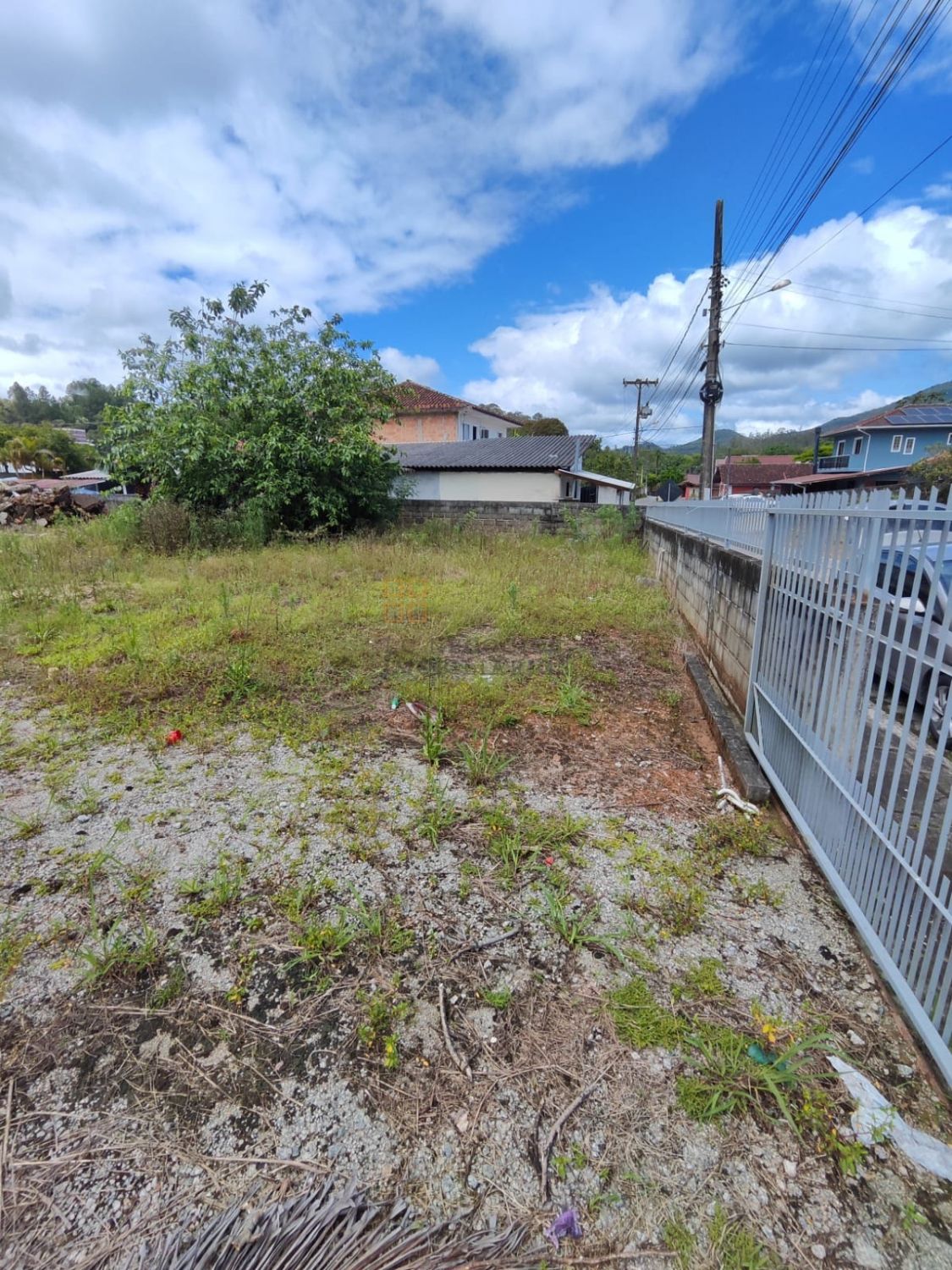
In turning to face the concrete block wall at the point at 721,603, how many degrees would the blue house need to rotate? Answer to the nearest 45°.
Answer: approximately 45° to its left

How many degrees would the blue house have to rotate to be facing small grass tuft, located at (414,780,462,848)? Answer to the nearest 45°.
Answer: approximately 45° to its left

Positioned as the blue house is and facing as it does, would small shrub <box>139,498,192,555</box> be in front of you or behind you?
in front

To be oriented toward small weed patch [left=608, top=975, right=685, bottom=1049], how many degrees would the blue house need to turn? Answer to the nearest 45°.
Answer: approximately 45° to its left

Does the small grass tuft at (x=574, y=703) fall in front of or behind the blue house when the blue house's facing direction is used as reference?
in front

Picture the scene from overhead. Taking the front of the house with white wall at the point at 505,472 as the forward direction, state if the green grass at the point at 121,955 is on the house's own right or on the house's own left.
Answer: on the house's own right

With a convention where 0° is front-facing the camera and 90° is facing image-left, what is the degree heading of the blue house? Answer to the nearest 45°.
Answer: approximately 45°

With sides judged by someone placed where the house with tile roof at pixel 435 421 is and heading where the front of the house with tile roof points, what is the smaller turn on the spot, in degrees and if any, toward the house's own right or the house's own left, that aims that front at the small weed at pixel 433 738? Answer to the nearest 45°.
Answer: approximately 45° to the house's own right
